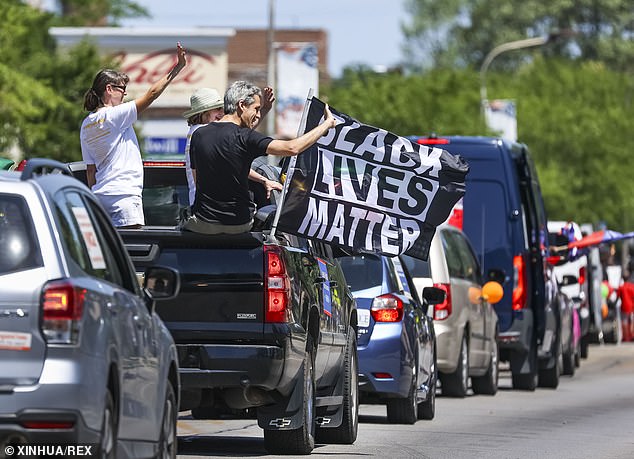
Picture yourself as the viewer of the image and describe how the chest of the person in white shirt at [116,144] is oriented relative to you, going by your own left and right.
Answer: facing away from the viewer and to the right of the viewer

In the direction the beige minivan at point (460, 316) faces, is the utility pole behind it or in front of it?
in front

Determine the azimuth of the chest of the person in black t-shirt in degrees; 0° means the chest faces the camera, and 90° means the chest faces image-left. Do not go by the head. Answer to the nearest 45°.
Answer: approximately 225°

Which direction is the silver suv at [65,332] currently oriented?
away from the camera

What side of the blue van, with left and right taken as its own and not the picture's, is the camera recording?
back

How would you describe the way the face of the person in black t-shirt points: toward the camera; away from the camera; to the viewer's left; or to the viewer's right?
to the viewer's right

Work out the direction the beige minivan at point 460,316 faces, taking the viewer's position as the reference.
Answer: facing away from the viewer

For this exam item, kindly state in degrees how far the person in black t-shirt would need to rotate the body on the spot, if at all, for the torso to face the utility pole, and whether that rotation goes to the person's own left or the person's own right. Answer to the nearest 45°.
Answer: approximately 45° to the person's own left

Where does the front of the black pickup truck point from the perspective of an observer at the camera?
facing away from the viewer
